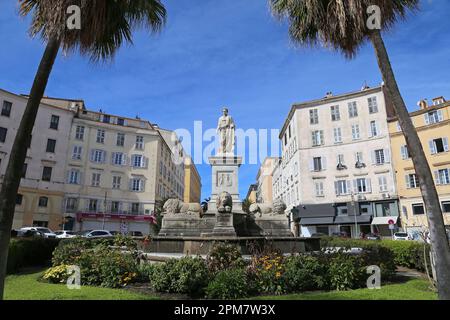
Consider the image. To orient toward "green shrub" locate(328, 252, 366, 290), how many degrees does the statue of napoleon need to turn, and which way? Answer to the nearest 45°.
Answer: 0° — it already faces it

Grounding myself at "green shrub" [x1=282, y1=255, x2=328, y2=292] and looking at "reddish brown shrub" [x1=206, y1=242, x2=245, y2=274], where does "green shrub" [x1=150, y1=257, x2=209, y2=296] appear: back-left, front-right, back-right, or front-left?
front-left

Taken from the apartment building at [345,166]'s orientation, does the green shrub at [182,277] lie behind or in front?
in front

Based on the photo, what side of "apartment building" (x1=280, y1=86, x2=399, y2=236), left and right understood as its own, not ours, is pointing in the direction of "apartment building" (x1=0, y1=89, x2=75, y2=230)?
right

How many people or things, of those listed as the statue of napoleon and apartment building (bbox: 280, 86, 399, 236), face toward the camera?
2

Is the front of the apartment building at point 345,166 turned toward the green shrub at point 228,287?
yes

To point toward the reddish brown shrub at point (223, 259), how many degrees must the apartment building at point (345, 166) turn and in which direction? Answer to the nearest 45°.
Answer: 0° — it already faces it

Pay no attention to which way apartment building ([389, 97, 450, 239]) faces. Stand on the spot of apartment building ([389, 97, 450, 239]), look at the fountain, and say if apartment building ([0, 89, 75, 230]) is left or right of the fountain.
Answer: right

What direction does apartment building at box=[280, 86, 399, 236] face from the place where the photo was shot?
facing the viewer

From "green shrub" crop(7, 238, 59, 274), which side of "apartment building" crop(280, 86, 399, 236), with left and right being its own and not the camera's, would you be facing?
front

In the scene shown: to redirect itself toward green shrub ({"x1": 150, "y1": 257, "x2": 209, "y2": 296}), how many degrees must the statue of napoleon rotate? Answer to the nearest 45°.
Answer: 0° — it already faces it

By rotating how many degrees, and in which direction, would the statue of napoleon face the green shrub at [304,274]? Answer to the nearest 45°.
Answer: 0° — it already faces it

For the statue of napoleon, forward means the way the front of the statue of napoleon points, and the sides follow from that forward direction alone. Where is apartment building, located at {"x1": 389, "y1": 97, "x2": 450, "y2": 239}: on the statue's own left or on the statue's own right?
on the statue's own left

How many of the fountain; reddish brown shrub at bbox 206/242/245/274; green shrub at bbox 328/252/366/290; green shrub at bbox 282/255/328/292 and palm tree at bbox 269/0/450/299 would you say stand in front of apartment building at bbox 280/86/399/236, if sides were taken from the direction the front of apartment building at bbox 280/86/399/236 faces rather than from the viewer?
5

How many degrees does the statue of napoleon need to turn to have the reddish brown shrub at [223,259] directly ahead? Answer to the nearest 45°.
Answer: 0° — it already faces it

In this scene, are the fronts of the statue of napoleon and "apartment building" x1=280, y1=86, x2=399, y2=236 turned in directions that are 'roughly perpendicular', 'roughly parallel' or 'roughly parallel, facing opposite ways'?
roughly parallel
